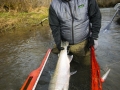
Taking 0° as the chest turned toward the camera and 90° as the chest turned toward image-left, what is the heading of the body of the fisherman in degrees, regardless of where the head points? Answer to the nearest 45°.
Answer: approximately 0°
